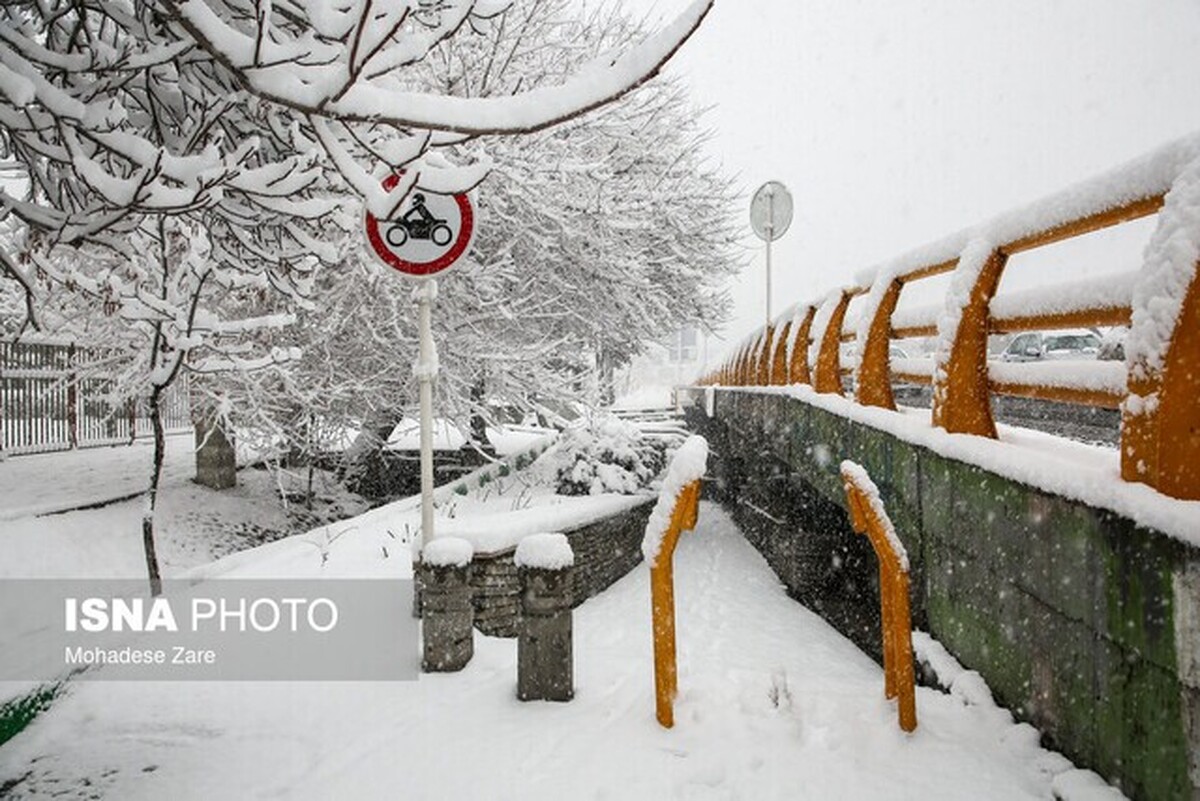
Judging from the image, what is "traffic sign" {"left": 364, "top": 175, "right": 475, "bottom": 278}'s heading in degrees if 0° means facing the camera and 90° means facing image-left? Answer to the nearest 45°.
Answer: approximately 0°

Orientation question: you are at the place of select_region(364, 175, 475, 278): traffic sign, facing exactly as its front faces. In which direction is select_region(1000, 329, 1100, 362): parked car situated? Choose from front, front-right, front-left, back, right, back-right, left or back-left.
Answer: back-left

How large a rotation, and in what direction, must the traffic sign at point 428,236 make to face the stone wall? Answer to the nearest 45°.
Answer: approximately 135° to its left

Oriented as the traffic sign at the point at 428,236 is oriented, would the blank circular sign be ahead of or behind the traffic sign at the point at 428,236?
behind
